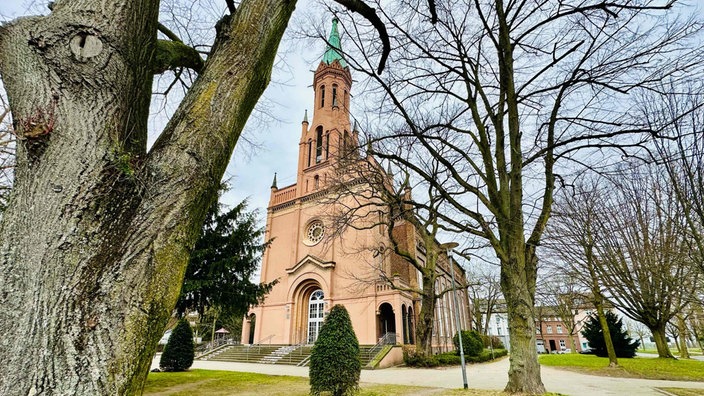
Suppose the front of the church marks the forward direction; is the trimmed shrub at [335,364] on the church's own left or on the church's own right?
on the church's own left

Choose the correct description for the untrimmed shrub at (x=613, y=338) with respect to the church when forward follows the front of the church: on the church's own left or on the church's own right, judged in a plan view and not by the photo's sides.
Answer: on the church's own left

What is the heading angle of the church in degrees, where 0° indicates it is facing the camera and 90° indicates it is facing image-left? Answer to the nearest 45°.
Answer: approximately 45°

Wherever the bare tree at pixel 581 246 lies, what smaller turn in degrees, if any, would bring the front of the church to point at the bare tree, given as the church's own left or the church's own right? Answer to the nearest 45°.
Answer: approximately 90° to the church's own left

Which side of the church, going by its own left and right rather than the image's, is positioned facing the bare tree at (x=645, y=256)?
left

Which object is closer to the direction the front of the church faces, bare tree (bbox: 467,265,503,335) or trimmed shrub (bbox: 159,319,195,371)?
the trimmed shrub

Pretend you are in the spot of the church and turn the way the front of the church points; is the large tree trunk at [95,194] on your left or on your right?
on your left

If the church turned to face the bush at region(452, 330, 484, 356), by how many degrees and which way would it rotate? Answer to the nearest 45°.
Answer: approximately 135° to its left
